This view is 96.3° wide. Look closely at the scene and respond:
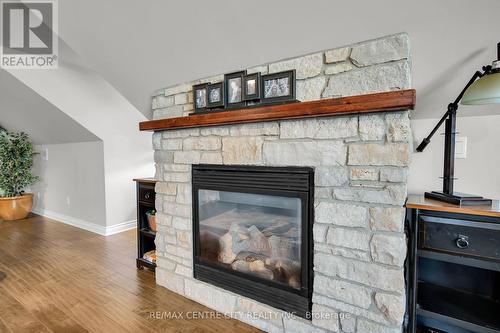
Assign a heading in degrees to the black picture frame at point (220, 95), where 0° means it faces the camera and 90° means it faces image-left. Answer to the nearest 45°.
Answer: approximately 45°

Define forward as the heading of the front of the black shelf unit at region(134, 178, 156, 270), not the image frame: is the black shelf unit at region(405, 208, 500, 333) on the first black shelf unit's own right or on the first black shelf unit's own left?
on the first black shelf unit's own left

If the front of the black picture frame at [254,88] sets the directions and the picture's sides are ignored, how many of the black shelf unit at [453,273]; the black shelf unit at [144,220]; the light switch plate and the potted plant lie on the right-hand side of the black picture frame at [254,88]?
2

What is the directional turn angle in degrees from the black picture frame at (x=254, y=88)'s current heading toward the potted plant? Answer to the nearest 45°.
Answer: approximately 90° to its right

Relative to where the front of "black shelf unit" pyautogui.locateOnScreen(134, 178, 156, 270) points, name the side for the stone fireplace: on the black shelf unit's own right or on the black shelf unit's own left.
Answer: on the black shelf unit's own left

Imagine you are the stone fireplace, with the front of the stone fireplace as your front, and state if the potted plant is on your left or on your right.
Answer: on your right

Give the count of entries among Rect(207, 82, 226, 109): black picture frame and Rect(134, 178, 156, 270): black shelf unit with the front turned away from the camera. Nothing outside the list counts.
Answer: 0

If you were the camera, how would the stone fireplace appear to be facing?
facing the viewer and to the left of the viewer

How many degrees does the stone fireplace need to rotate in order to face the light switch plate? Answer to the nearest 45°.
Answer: approximately 135° to its left

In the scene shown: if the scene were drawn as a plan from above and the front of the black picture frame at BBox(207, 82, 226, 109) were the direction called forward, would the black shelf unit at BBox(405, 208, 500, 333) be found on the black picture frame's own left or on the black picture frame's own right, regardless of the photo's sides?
on the black picture frame's own left
